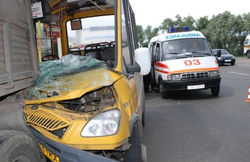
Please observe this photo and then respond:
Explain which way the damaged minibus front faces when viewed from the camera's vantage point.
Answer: facing the viewer and to the left of the viewer

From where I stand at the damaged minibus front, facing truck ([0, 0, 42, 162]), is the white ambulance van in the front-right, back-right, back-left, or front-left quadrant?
back-right

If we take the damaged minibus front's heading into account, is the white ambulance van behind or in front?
behind

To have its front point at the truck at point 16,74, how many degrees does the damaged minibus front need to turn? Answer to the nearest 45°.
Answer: approximately 45° to its right

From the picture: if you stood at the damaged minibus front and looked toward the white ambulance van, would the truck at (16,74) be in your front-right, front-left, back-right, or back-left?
back-left

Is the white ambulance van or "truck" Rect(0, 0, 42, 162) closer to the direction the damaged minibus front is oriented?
the truck
